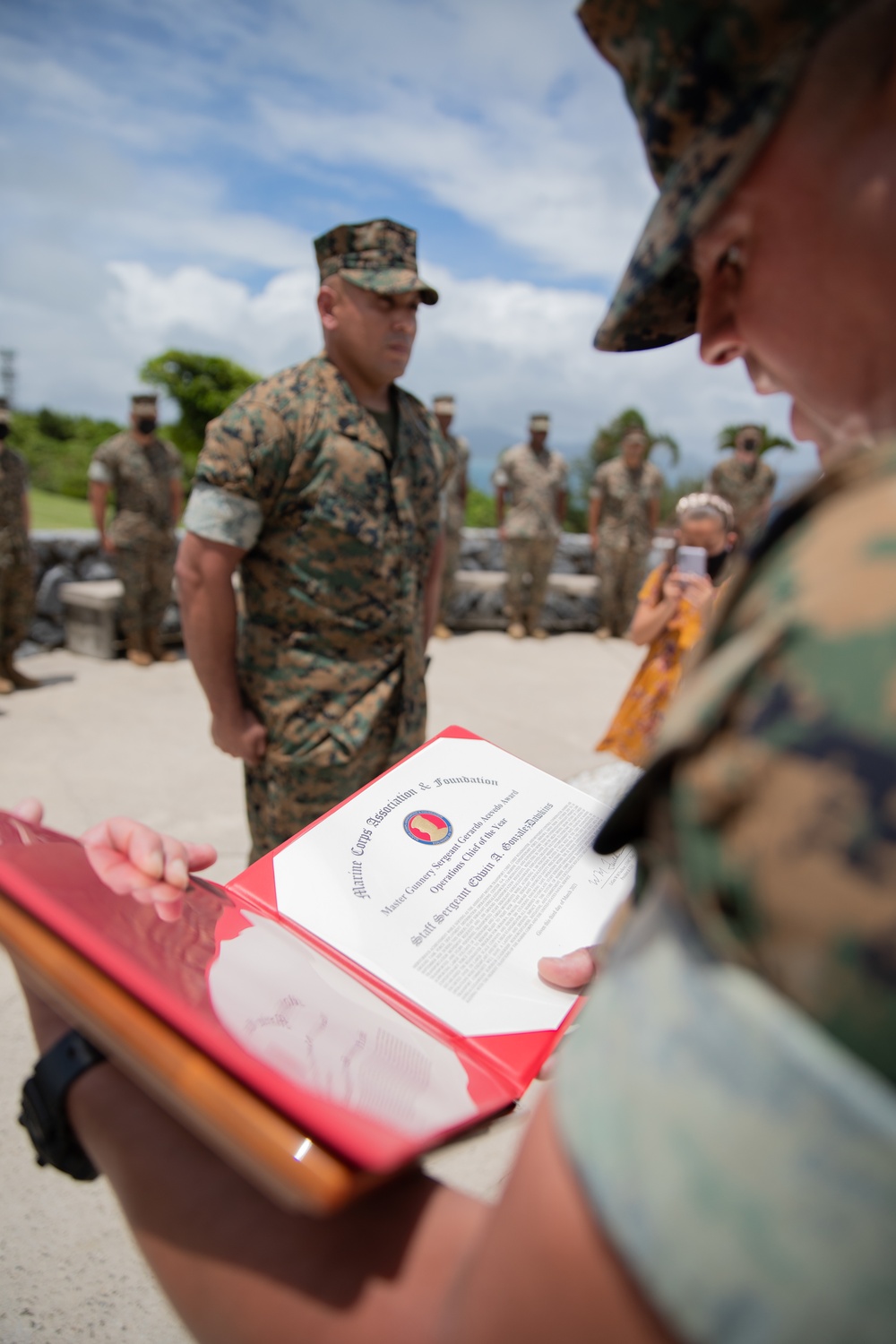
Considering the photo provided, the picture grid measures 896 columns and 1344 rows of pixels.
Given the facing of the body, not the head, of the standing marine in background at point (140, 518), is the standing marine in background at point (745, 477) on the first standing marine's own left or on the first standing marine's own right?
on the first standing marine's own left

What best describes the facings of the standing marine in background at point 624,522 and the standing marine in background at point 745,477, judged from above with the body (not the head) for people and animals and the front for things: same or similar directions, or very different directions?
same or similar directions

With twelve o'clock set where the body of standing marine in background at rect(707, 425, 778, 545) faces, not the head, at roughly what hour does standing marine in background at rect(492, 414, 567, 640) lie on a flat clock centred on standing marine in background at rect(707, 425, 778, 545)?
standing marine in background at rect(492, 414, 567, 640) is roughly at 2 o'clock from standing marine in background at rect(707, 425, 778, 545).

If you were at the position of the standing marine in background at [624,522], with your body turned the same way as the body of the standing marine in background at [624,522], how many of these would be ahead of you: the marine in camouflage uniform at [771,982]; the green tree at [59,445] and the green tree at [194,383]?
1

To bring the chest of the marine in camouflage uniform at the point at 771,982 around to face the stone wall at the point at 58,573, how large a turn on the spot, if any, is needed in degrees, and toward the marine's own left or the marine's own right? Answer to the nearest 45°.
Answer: approximately 45° to the marine's own right

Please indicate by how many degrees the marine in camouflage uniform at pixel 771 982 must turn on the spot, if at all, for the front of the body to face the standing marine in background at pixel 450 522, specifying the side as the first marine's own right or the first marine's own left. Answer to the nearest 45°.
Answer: approximately 90° to the first marine's own right

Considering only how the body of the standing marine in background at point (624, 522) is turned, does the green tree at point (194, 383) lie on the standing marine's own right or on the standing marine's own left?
on the standing marine's own right

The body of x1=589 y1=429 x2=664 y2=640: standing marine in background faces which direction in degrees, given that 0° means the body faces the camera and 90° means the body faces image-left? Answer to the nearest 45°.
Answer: approximately 0°

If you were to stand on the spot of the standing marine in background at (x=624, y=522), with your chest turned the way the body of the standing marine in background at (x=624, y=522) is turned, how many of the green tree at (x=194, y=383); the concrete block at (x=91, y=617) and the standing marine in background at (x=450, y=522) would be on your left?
0

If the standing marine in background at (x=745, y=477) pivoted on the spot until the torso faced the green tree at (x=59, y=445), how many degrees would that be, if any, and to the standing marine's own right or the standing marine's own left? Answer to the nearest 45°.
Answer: approximately 135° to the standing marine's own right

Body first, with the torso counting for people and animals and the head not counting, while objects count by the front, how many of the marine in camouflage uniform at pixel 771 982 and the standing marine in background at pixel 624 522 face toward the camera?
1

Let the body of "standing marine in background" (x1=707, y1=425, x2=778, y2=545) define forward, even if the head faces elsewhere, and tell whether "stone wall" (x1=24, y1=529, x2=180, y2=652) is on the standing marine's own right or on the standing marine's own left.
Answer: on the standing marine's own right

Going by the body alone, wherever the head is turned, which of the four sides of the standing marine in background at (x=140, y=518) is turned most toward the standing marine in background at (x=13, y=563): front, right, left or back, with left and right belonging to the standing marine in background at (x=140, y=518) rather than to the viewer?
right

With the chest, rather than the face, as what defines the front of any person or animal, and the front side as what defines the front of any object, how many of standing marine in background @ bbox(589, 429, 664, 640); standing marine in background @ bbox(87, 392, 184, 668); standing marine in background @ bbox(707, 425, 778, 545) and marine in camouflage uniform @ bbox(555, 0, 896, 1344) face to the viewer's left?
1

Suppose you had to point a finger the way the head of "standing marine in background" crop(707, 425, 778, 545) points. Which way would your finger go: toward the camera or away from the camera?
toward the camera

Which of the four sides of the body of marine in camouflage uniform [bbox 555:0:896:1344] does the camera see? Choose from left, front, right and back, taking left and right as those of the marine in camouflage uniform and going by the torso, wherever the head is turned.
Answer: left

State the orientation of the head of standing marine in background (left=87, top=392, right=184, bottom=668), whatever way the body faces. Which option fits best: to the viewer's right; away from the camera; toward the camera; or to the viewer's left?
toward the camera

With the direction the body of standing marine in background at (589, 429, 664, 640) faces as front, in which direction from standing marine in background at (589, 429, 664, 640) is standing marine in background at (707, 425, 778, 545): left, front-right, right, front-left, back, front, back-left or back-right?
back-left

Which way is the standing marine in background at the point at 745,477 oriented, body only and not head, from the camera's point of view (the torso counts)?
toward the camera
